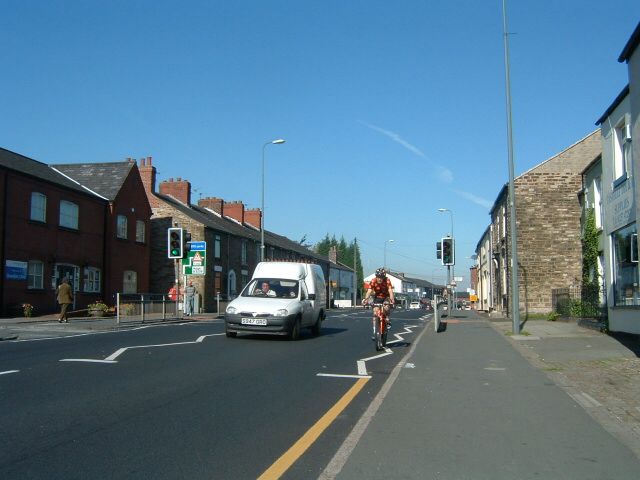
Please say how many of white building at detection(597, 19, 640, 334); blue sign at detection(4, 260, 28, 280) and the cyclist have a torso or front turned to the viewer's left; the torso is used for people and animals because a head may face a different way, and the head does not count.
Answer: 1

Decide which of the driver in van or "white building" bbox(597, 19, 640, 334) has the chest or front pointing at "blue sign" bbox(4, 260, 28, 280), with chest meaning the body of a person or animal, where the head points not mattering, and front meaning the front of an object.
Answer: the white building

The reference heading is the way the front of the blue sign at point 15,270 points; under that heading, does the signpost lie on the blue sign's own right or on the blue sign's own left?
on the blue sign's own left

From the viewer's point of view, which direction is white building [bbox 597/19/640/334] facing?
to the viewer's left

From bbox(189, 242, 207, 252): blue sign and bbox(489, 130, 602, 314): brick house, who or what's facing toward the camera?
the blue sign

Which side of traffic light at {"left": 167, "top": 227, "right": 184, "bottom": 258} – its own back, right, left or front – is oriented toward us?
front

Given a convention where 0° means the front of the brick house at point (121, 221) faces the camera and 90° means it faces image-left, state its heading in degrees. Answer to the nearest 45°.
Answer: approximately 315°

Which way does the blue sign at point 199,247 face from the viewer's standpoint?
toward the camera

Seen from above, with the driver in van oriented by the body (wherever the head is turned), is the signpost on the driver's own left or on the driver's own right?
on the driver's own right

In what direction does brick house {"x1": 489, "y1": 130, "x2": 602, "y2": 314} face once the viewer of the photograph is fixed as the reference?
facing to the left of the viewer

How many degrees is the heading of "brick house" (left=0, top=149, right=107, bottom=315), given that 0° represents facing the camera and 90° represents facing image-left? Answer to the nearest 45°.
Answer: approximately 315°

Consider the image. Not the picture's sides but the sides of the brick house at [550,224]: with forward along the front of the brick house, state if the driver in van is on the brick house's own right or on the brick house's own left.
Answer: on the brick house's own left

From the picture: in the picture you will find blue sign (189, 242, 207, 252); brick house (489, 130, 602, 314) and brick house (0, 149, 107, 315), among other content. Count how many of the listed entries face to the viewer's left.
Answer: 1

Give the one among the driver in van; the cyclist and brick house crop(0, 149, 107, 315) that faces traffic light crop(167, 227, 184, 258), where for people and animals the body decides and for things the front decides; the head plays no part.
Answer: the brick house

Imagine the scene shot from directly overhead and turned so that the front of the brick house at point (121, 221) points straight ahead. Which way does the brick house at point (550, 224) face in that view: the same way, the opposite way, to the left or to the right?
the opposite way

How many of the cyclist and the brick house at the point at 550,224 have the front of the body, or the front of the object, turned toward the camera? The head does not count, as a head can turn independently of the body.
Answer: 1

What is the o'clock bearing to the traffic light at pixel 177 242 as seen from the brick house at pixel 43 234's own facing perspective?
The traffic light is roughly at 12 o'clock from the brick house.
